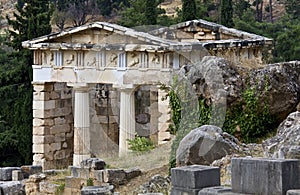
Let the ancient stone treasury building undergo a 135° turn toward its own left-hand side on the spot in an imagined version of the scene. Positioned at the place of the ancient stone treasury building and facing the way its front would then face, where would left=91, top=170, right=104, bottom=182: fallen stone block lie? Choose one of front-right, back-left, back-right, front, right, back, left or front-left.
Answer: right

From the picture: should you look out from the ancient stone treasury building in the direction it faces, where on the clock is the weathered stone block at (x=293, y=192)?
The weathered stone block is roughly at 10 o'clock from the ancient stone treasury building.

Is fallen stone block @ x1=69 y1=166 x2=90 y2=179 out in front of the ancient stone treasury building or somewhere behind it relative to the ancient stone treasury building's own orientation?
in front

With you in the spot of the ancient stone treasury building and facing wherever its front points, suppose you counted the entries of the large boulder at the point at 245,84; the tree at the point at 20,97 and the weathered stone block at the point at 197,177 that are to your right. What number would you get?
1

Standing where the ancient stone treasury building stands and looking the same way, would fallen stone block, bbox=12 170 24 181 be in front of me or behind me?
in front

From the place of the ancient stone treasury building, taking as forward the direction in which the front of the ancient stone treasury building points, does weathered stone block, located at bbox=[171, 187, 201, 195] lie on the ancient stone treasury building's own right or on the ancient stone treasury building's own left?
on the ancient stone treasury building's own left

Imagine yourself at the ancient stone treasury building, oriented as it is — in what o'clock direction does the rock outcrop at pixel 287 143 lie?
The rock outcrop is roughly at 10 o'clock from the ancient stone treasury building.

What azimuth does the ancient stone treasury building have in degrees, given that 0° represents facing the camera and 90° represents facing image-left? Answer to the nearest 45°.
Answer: approximately 45°

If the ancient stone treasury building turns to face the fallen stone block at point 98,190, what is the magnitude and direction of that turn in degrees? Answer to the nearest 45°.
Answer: approximately 45° to its left

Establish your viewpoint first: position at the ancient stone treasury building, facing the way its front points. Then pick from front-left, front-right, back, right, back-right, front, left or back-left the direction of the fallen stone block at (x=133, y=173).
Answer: front-left

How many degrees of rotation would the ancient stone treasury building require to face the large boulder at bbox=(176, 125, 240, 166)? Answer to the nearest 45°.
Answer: approximately 45° to its left

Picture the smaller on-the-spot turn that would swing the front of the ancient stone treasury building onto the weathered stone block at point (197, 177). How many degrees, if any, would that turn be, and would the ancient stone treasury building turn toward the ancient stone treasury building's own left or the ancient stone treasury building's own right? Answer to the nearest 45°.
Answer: approximately 45° to the ancient stone treasury building's own left
